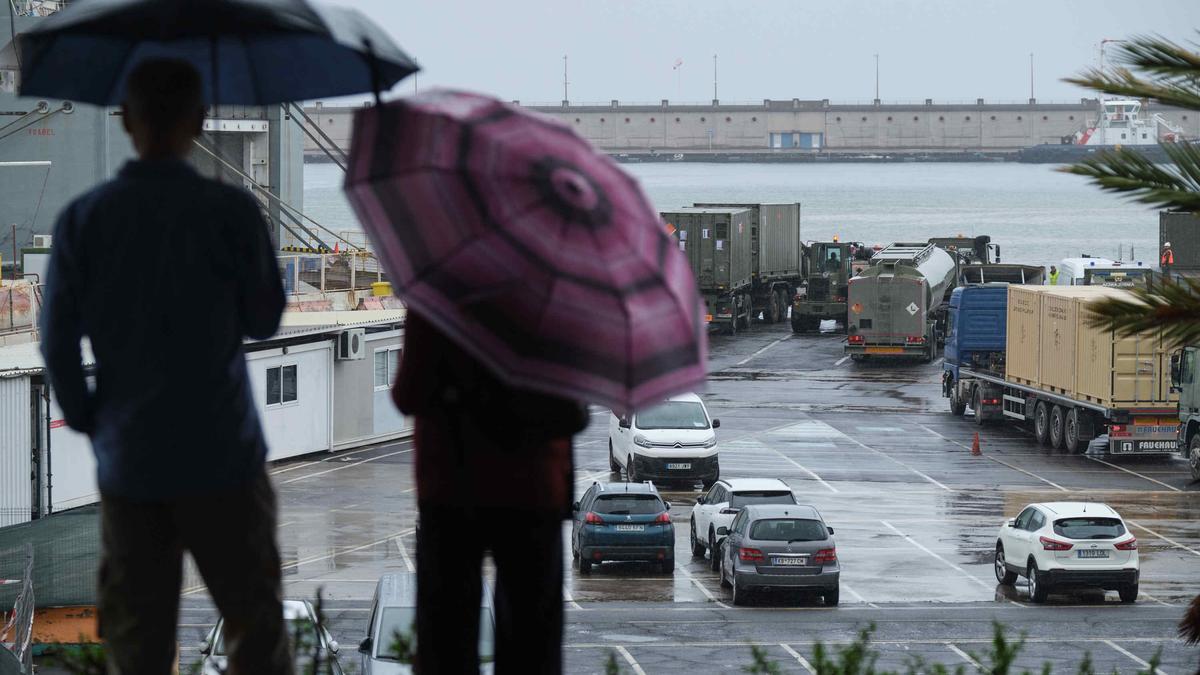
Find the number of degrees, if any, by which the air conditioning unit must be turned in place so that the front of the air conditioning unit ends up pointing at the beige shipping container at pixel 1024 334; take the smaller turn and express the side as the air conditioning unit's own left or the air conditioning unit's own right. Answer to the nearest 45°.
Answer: approximately 45° to the air conditioning unit's own left

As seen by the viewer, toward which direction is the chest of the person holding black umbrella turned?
away from the camera

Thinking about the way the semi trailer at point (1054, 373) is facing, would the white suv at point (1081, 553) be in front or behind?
behind

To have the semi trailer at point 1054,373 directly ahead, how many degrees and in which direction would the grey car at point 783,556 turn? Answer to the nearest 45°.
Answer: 0° — it already faces it

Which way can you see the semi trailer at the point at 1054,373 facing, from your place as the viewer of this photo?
facing away from the viewer and to the left of the viewer

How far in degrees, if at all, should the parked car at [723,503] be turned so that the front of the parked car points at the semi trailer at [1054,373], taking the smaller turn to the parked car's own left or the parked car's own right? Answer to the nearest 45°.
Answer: approximately 90° to the parked car's own right

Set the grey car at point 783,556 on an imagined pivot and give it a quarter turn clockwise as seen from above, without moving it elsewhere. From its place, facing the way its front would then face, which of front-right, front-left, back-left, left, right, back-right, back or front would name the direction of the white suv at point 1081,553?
front

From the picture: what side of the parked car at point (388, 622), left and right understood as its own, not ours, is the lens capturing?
front

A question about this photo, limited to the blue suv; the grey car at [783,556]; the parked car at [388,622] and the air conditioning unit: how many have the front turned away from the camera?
2

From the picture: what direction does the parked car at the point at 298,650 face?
toward the camera

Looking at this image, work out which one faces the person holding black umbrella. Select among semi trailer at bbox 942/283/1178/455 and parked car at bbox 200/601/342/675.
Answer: the parked car

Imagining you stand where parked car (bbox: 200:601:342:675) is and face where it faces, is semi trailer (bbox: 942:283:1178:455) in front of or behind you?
behind

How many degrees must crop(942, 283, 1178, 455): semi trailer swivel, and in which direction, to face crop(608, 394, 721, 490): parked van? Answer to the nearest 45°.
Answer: approximately 90° to its left

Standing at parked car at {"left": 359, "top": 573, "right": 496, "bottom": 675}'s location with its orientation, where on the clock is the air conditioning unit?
The air conditioning unit is roughly at 6 o'clock from the parked car.

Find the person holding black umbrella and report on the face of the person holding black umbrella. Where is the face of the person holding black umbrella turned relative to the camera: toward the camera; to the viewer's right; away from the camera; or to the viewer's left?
away from the camera

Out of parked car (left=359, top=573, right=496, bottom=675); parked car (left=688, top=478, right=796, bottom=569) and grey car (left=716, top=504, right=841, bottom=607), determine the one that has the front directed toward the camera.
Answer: parked car (left=359, top=573, right=496, bottom=675)

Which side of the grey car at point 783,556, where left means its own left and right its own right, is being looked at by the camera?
back

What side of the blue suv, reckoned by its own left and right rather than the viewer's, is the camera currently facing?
back
